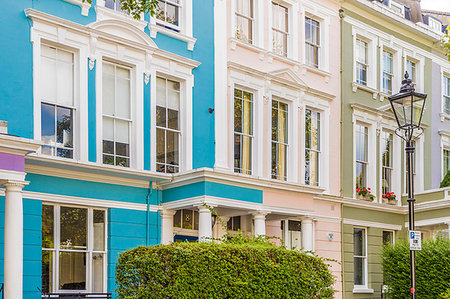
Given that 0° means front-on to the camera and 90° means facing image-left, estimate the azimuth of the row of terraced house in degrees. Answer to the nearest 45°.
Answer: approximately 315°

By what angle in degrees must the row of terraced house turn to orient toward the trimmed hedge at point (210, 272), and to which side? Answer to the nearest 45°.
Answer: approximately 45° to its right

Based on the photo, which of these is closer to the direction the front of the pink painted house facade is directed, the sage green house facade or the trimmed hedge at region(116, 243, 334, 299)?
the trimmed hedge

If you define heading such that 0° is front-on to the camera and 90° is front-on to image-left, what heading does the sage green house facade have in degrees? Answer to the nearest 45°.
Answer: approximately 315°

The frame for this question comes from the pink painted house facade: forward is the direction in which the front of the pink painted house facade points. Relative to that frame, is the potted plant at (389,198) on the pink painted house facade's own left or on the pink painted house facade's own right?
on the pink painted house facade's own left

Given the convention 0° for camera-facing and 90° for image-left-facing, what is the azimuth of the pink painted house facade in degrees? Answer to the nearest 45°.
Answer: approximately 315°

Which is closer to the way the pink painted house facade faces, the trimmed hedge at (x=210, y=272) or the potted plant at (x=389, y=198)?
the trimmed hedge
